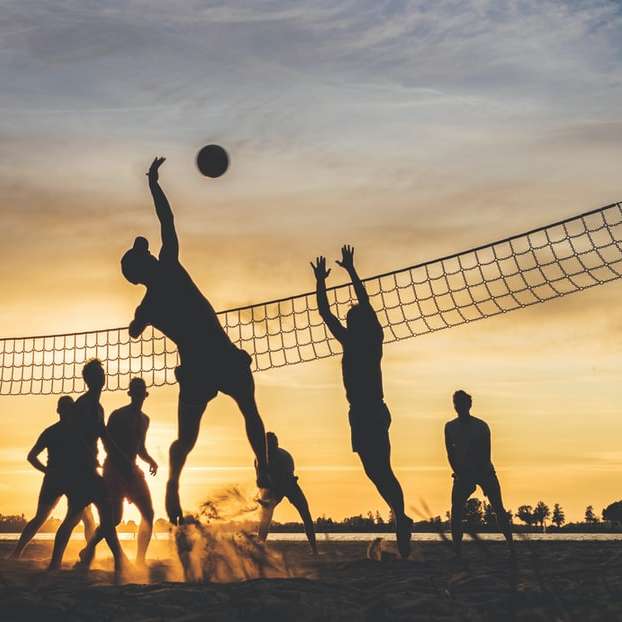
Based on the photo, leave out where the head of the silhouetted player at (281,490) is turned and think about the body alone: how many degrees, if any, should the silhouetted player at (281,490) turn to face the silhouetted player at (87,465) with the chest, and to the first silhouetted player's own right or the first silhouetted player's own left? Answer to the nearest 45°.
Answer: approximately 45° to the first silhouetted player's own left

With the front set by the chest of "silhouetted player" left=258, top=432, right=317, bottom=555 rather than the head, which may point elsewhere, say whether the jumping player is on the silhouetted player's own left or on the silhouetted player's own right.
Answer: on the silhouetted player's own left

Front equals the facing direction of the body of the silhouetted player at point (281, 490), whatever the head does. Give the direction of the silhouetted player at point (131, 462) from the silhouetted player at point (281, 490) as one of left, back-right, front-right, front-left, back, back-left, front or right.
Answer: front-left

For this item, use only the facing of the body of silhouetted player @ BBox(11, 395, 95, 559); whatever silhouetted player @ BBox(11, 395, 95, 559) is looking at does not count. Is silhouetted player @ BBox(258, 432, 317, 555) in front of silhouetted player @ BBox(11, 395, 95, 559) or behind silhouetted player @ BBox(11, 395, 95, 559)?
in front

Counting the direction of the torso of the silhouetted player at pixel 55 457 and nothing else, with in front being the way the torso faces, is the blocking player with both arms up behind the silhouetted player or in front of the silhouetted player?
in front

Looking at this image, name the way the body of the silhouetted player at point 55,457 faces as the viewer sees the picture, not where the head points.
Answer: to the viewer's right

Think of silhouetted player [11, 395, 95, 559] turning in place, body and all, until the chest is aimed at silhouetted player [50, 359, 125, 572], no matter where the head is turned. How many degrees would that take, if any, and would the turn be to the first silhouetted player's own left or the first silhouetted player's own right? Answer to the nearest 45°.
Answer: approximately 45° to the first silhouetted player's own right

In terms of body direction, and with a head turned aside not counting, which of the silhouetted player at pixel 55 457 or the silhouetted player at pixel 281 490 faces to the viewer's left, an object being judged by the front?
the silhouetted player at pixel 281 490
